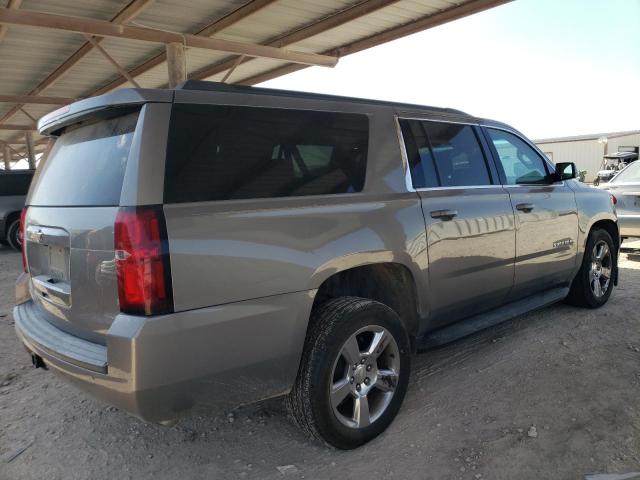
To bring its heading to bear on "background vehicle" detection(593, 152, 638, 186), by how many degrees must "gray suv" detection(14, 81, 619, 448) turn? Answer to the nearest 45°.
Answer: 0° — it already faces it

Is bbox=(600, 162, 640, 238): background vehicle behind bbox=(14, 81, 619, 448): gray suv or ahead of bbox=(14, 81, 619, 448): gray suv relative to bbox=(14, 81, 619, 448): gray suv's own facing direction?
ahead

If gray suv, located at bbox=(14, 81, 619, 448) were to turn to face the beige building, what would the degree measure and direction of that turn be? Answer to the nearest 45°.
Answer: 0° — it already faces it

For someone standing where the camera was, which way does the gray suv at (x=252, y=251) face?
facing away from the viewer and to the right of the viewer

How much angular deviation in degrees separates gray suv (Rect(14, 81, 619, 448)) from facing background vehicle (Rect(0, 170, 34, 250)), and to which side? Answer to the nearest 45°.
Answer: approximately 90° to its left
